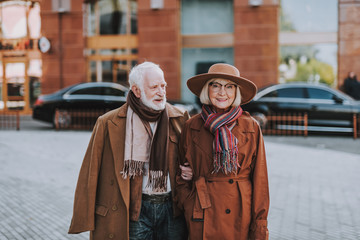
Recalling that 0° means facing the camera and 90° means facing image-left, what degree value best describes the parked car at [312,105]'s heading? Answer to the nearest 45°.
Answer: approximately 270°

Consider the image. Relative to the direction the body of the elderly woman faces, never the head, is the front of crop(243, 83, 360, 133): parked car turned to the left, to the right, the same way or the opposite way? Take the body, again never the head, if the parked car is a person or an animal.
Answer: to the left

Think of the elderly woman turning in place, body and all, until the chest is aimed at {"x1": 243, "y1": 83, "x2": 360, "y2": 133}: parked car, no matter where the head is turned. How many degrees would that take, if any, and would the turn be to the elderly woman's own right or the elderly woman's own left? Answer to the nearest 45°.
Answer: approximately 180°

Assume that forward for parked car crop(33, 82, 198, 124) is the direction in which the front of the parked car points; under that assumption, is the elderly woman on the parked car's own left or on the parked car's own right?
on the parked car's own right

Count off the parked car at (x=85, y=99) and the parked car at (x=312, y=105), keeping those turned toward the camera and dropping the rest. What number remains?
0

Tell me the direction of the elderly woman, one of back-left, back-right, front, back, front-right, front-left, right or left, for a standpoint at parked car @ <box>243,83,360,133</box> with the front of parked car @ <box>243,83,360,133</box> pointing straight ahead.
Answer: right

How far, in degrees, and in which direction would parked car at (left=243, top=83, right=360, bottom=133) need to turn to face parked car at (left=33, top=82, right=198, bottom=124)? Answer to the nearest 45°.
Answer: approximately 180°

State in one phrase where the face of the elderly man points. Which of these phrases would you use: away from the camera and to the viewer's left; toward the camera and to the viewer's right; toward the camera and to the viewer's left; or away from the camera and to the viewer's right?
toward the camera and to the viewer's right

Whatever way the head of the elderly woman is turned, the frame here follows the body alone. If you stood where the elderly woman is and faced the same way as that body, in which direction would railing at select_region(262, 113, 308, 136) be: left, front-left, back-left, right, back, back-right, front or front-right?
back

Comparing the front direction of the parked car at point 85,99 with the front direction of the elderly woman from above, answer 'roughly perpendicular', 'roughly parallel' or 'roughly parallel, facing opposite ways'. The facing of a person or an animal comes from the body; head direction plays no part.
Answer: roughly perpendicular
